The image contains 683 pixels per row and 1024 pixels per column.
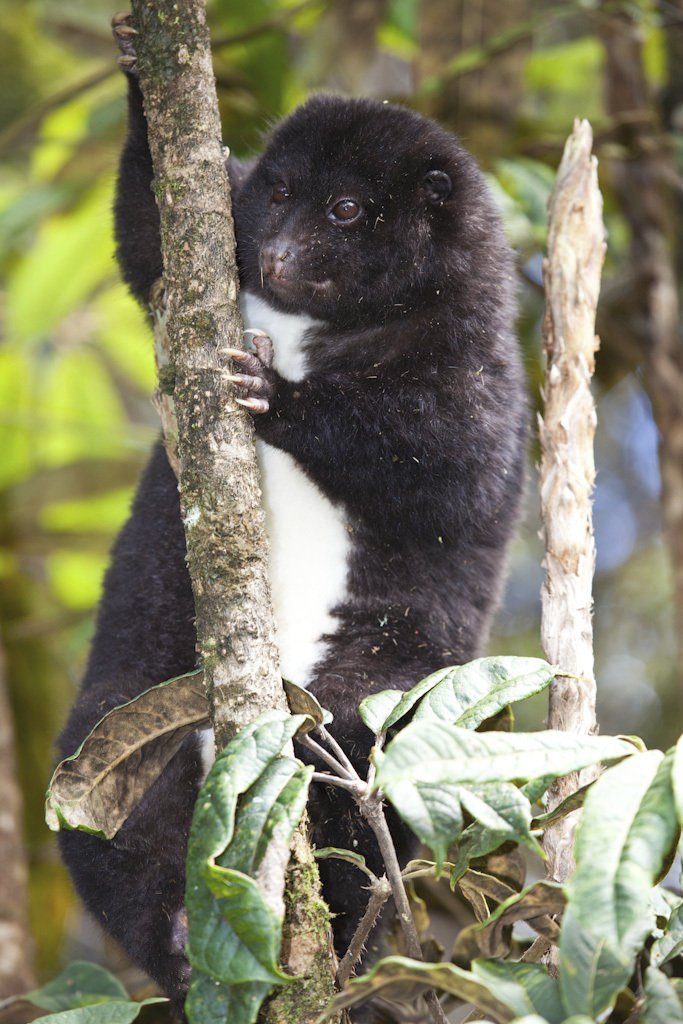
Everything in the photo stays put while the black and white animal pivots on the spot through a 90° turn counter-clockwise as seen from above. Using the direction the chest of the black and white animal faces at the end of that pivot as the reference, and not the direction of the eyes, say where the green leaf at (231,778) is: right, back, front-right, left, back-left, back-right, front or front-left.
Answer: front-right

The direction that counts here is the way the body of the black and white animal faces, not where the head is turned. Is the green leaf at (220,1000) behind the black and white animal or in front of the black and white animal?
in front

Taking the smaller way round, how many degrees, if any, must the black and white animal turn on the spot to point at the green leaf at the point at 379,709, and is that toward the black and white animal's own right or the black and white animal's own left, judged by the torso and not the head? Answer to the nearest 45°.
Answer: approximately 45° to the black and white animal's own left

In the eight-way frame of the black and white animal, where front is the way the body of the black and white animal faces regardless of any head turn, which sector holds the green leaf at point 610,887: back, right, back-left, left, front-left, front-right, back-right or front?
front-left

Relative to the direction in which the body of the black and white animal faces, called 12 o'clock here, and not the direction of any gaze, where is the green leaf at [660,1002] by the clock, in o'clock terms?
The green leaf is roughly at 10 o'clock from the black and white animal.

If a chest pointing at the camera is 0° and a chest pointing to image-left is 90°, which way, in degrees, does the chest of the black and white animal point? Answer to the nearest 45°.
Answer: approximately 45°

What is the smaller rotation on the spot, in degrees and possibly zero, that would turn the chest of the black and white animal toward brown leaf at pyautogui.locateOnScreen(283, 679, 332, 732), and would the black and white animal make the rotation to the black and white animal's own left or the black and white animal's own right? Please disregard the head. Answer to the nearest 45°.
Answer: approximately 45° to the black and white animal's own left
